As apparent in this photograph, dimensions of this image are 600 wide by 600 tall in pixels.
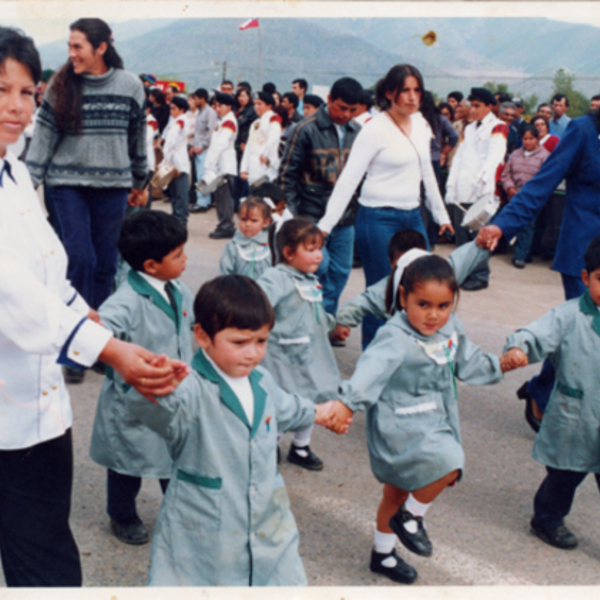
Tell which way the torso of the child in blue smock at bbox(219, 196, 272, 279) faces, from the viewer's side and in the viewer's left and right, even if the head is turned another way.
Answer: facing the viewer

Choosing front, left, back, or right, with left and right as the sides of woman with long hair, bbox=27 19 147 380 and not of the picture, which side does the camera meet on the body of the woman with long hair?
front

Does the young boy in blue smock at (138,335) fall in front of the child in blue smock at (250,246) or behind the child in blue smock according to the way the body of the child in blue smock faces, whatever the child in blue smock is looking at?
in front

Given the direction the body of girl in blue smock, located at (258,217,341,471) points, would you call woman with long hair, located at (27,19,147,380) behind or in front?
behind

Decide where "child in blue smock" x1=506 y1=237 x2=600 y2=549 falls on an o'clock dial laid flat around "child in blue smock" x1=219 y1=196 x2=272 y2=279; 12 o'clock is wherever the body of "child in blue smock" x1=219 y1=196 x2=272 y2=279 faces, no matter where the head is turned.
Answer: "child in blue smock" x1=506 y1=237 x2=600 y2=549 is roughly at 11 o'clock from "child in blue smock" x1=219 y1=196 x2=272 y2=279.

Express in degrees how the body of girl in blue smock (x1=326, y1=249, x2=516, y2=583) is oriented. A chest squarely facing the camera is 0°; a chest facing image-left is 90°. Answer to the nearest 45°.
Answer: approximately 315°

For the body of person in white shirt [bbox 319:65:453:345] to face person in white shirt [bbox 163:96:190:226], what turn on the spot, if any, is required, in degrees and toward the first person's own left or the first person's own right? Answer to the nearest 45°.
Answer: approximately 180°

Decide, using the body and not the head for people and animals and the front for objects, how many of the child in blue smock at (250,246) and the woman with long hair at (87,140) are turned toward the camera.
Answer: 2

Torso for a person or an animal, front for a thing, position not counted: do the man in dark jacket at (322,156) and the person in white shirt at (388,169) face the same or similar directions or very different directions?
same or similar directions

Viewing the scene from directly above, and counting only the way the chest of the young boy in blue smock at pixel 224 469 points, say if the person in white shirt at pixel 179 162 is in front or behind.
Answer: behind

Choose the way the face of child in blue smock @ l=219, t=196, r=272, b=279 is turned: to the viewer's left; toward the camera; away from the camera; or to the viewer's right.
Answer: toward the camera

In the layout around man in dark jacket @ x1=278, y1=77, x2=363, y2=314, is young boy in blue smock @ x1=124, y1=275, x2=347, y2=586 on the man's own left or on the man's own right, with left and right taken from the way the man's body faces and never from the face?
on the man's own right

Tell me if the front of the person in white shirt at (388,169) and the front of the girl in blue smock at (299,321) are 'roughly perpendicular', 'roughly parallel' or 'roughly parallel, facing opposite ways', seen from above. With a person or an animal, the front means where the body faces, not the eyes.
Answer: roughly parallel

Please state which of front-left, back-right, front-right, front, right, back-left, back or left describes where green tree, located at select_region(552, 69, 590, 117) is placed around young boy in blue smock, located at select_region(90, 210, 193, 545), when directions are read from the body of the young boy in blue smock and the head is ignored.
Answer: left

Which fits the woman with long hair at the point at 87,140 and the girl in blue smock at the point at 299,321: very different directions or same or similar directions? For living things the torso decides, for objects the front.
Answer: same or similar directions

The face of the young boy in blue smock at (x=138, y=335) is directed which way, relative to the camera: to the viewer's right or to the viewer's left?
to the viewer's right

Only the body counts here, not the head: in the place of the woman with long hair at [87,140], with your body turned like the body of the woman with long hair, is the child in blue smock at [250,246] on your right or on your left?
on your left
